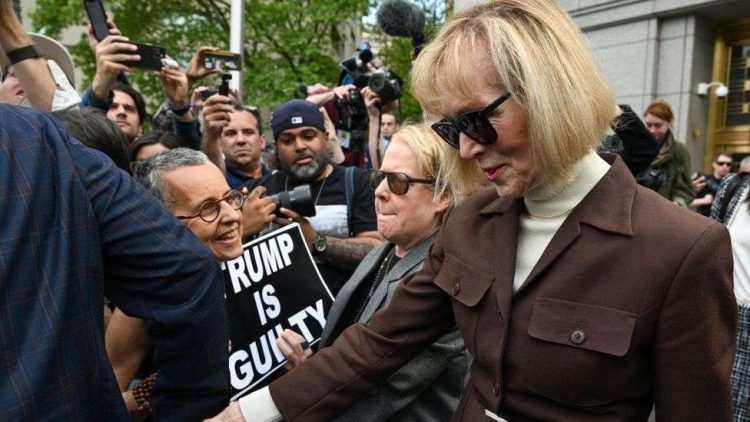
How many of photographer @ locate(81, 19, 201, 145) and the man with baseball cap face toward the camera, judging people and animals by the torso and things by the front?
2

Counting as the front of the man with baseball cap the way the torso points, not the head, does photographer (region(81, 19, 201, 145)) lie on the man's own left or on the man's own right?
on the man's own right

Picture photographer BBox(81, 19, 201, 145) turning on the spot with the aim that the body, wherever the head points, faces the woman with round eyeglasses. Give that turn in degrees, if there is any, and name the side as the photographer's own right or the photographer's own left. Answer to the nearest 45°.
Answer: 0° — they already face them

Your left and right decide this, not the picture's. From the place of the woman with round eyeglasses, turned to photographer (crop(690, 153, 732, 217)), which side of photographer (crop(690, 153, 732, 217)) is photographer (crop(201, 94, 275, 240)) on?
left

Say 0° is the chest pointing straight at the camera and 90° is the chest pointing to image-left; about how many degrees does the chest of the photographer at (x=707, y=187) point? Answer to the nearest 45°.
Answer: approximately 45°

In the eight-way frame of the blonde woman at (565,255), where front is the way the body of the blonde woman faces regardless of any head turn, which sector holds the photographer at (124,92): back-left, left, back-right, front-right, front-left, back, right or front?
right

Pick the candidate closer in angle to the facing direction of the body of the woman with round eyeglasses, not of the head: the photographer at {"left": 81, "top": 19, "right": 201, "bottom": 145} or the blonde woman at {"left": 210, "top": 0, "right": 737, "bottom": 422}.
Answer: the blonde woman

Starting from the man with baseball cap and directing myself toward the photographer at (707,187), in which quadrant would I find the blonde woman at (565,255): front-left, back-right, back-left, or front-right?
back-right

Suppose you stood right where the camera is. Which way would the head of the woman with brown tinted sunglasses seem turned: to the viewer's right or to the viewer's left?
to the viewer's left

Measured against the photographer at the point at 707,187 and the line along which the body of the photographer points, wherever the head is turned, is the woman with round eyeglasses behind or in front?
in front

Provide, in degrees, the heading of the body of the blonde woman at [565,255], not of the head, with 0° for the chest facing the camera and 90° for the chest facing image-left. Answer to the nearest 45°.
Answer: approximately 45°

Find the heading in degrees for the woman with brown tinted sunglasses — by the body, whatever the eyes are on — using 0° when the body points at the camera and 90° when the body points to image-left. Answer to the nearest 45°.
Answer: approximately 45°
